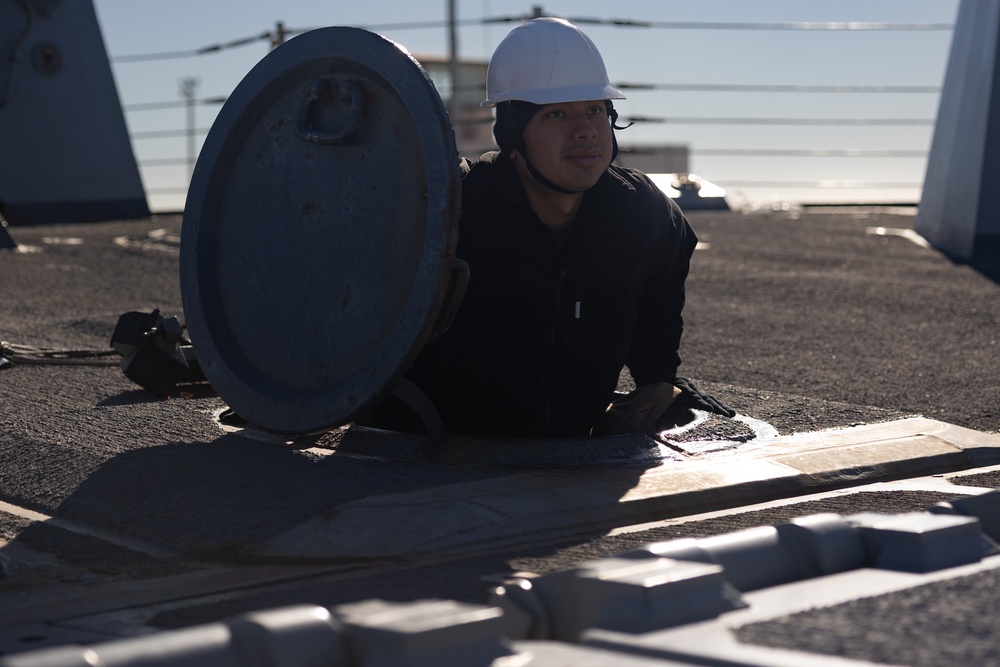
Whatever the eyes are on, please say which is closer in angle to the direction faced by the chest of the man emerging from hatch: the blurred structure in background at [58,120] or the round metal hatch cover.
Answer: the round metal hatch cover

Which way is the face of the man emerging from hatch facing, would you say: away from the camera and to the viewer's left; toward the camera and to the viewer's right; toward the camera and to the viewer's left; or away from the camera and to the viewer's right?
toward the camera and to the viewer's right

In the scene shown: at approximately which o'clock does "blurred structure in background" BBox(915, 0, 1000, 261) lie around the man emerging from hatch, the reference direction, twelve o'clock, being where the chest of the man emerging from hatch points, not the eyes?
The blurred structure in background is roughly at 7 o'clock from the man emerging from hatch.

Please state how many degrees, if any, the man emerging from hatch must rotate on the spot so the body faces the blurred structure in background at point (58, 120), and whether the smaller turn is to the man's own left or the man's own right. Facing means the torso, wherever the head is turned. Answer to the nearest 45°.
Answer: approximately 135° to the man's own right

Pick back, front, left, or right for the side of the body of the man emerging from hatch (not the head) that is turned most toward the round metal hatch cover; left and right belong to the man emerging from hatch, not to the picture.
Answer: right

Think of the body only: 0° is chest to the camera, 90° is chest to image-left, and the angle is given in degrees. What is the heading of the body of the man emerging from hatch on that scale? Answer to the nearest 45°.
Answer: approximately 0°
